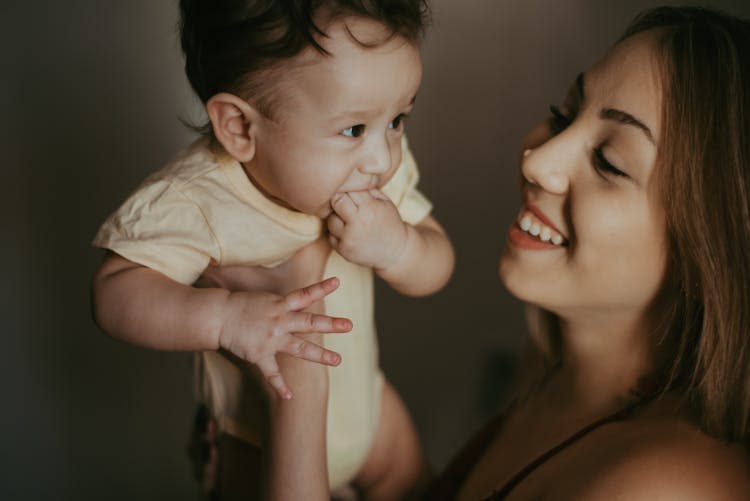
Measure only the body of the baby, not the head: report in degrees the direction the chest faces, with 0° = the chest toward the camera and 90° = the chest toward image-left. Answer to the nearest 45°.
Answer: approximately 315°
